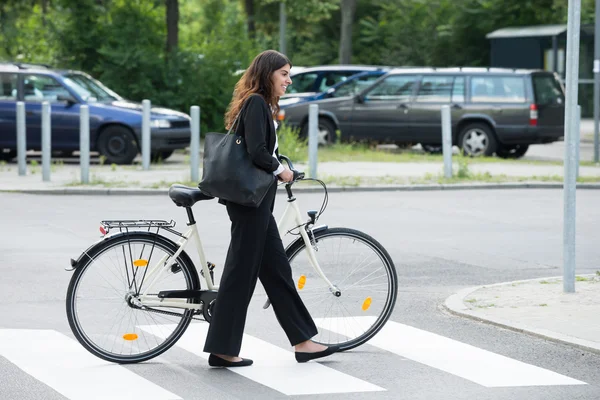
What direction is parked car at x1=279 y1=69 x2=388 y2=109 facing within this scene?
to the viewer's left

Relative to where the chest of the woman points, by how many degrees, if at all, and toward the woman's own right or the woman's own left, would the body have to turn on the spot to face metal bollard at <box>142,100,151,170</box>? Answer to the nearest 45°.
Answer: approximately 90° to the woman's own left

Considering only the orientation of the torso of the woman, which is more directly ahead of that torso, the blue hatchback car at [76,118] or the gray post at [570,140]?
the gray post

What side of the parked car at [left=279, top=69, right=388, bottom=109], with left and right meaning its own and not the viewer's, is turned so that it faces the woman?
left

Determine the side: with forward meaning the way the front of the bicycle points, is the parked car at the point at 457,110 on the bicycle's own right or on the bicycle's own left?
on the bicycle's own left

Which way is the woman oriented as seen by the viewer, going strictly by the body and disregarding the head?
to the viewer's right

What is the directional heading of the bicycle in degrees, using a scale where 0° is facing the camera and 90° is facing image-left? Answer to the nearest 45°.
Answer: approximately 270°

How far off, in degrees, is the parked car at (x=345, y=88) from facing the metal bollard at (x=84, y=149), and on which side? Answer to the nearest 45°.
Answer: approximately 45° to its left

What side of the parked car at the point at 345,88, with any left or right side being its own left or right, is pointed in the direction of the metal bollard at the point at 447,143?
left

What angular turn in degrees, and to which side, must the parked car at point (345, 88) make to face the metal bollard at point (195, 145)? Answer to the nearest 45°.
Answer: approximately 90° to its left
